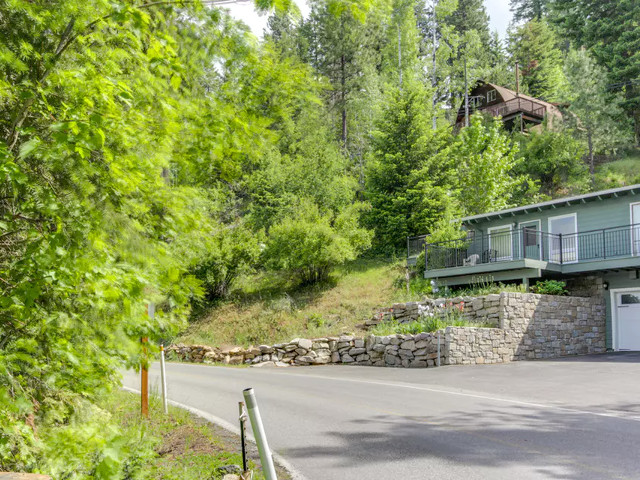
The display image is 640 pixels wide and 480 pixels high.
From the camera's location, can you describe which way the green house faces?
facing the viewer and to the left of the viewer

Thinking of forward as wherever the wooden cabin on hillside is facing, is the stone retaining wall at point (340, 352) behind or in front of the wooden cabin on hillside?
in front

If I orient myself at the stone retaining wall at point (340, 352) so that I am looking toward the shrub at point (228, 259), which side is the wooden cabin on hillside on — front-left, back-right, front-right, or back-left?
front-right

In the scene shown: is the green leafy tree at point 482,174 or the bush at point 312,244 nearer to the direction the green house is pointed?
the bush

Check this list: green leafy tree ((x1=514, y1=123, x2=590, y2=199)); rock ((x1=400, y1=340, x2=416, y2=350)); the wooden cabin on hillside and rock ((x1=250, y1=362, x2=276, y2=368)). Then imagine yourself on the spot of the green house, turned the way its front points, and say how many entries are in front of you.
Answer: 2

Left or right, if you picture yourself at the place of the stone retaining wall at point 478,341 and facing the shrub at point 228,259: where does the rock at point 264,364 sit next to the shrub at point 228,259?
left

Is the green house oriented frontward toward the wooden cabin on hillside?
no

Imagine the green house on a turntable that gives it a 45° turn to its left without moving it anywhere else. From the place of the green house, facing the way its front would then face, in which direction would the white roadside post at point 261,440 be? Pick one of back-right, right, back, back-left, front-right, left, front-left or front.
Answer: front

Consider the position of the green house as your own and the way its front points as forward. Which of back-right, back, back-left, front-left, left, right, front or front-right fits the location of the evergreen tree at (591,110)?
back-right

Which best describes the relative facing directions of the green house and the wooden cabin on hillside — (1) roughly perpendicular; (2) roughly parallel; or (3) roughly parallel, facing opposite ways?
roughly parallel

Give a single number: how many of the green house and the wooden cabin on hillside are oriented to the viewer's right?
0

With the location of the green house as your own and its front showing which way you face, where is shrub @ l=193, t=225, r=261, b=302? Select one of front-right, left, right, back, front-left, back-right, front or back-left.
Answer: front-right

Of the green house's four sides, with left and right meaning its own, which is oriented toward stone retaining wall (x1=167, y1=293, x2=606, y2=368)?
front

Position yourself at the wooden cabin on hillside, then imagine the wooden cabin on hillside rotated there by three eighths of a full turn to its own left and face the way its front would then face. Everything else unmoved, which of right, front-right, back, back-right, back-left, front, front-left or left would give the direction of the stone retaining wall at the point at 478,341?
right

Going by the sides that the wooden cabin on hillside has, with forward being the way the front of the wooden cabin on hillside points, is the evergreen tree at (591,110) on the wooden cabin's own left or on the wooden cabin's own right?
on the wooden cabin's own left

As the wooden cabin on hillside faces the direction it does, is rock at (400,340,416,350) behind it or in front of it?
in front

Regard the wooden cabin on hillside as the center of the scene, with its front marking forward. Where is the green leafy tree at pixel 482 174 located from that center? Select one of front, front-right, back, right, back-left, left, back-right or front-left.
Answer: front-left

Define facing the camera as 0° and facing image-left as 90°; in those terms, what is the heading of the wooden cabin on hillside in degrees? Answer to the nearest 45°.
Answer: approximately 45°

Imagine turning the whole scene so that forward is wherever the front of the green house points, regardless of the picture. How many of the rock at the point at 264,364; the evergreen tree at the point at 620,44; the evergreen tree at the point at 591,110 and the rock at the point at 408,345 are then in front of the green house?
2

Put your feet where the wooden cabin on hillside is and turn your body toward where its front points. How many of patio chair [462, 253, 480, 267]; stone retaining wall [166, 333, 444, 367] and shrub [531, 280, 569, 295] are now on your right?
0
